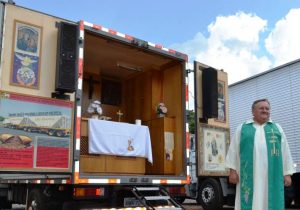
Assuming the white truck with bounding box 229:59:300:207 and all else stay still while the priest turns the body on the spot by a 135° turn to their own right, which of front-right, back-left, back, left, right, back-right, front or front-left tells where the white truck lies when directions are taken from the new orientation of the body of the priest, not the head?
front-right

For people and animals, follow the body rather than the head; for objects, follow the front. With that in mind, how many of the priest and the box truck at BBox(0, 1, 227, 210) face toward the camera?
1

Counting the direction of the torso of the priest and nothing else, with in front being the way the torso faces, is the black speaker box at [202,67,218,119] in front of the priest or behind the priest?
behind

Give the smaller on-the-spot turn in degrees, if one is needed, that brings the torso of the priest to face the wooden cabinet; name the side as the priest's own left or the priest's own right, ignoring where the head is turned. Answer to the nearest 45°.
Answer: approximately 135° to the priest's own right

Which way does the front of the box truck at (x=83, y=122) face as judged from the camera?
facing away from the viewer and to the left of the viewer

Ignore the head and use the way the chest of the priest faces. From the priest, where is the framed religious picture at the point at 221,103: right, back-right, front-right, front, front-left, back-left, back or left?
back

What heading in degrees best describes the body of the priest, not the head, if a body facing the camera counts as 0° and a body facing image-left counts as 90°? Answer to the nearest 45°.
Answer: approximately 0°

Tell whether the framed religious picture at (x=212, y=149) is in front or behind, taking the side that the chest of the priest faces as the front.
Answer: behind
